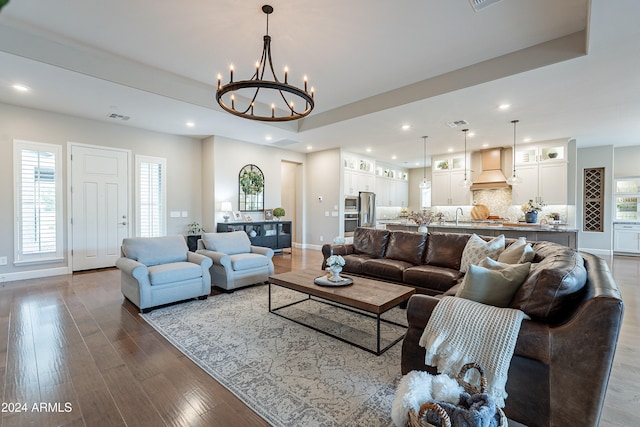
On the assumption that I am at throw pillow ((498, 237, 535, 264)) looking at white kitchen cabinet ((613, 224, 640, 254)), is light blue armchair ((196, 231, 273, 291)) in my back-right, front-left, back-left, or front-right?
back-left

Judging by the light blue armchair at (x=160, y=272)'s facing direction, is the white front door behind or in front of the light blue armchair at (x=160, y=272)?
behind

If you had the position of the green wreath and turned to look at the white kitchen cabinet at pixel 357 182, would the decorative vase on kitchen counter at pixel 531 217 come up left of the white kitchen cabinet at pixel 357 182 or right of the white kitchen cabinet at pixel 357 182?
right

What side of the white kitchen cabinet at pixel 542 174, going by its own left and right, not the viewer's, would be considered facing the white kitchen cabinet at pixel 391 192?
right

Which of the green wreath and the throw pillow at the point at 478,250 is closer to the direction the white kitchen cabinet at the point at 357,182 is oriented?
the throw pillow

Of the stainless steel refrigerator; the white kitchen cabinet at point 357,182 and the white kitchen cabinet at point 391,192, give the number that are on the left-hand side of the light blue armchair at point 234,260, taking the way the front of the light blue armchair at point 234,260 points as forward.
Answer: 3

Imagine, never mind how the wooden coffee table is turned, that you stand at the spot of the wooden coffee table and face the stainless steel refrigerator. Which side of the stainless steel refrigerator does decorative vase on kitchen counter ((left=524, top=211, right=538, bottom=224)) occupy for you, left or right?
right

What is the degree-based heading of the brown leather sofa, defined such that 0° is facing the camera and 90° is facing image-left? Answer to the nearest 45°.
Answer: approximately 45°

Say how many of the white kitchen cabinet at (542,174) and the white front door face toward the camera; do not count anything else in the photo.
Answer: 2
